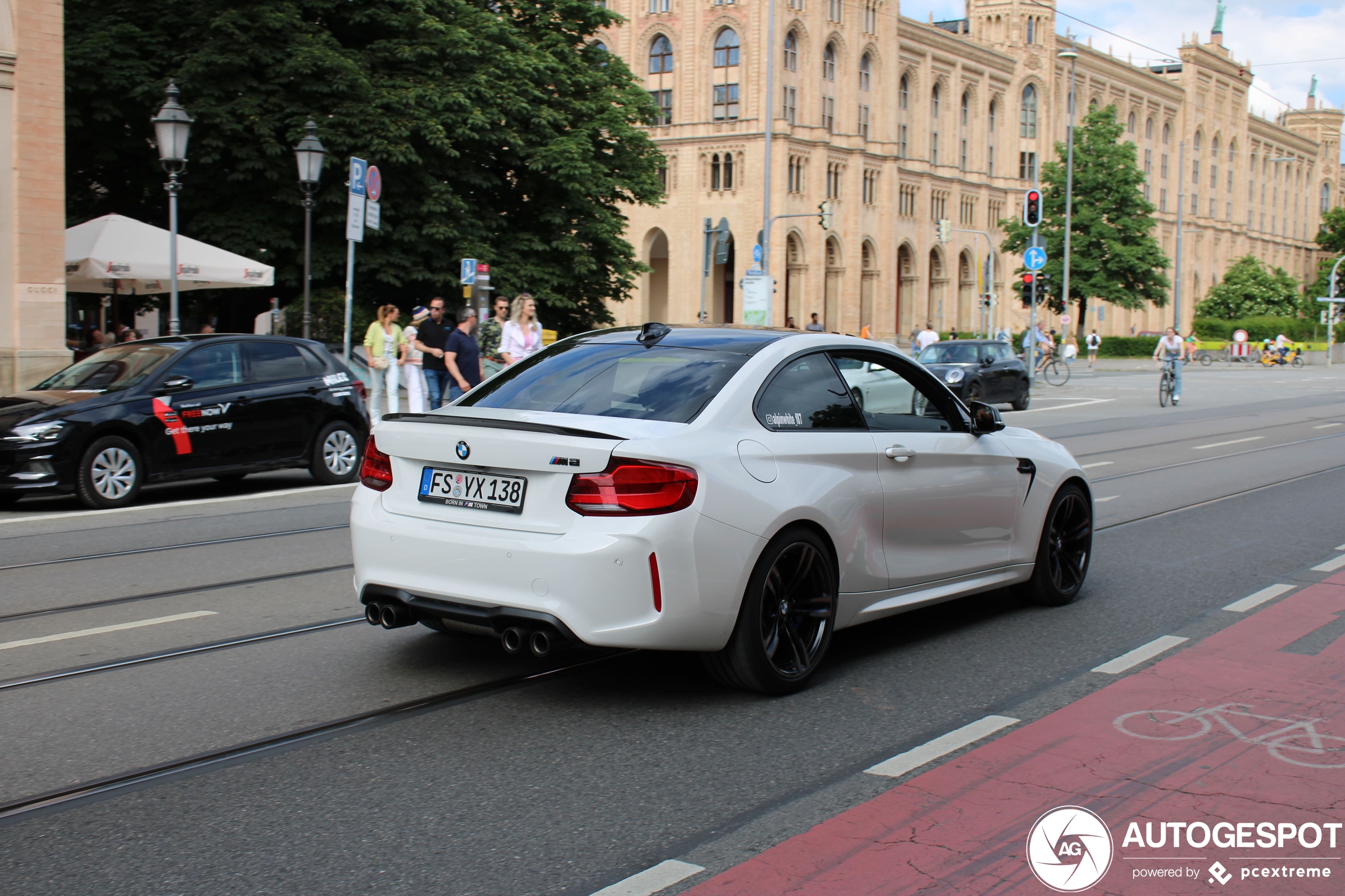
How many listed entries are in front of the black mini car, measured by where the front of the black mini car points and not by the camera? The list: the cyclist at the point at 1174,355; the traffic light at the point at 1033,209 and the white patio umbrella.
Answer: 1

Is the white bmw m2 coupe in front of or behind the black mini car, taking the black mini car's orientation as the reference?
in front

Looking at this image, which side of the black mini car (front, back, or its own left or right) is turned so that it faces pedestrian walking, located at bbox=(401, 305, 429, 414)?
front

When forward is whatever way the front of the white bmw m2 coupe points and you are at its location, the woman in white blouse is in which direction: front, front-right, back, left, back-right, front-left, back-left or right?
front-left

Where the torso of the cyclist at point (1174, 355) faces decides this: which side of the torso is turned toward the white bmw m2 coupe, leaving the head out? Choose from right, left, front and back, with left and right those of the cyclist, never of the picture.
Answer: front

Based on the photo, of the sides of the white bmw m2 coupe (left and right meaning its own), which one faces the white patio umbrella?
left
